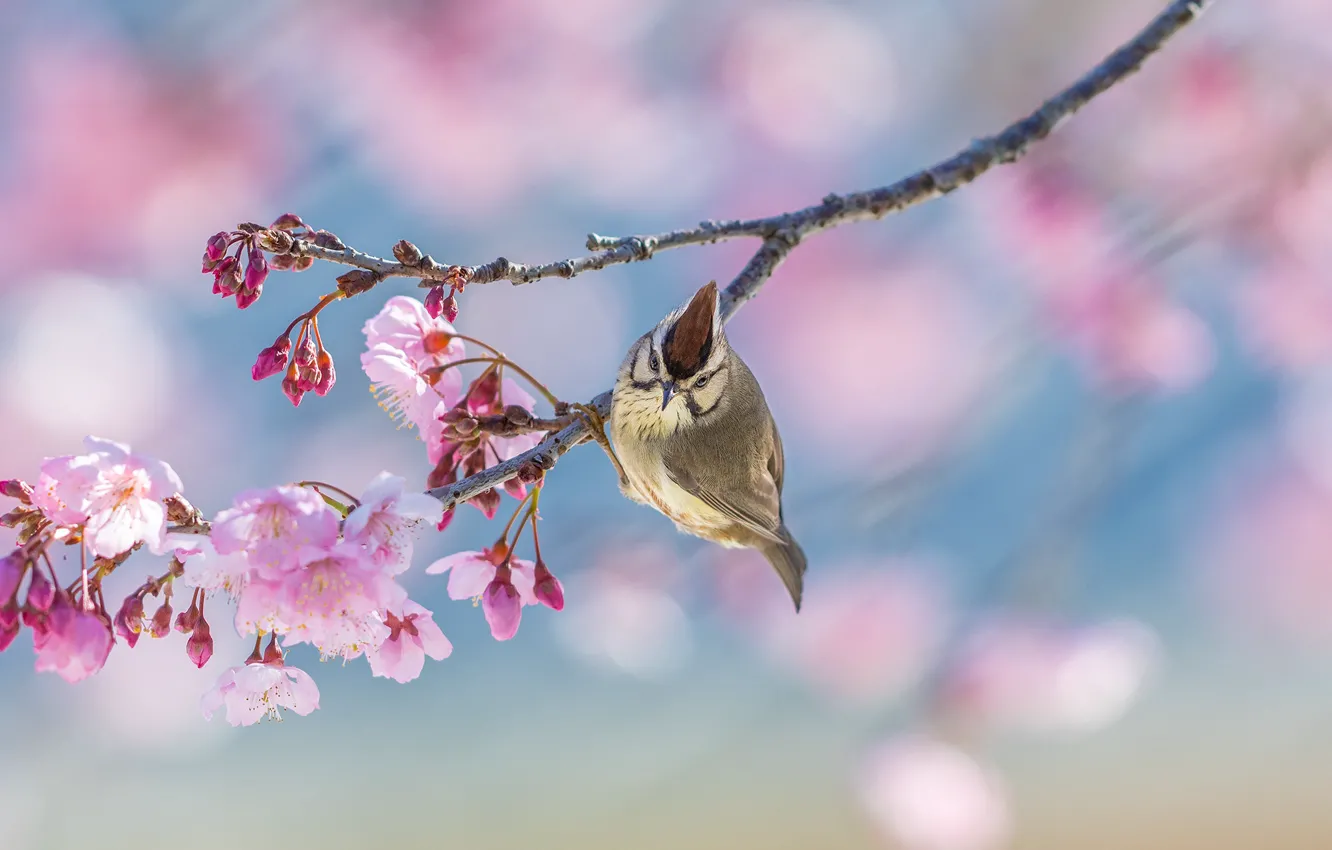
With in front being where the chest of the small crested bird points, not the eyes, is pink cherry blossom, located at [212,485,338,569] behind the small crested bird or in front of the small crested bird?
in front

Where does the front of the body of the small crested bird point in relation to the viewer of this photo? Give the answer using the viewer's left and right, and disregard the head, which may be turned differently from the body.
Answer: facing the viewer and to the left of the viewer

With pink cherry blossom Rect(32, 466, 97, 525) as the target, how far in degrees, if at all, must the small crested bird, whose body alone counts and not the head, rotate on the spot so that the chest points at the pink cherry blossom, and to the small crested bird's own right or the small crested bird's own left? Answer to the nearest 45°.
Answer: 0° — it already faces it

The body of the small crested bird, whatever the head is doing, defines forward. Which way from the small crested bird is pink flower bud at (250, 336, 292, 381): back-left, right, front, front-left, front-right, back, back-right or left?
front

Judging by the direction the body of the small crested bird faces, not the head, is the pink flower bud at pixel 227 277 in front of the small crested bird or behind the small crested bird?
in front

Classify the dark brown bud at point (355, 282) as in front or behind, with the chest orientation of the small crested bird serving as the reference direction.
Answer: in front
